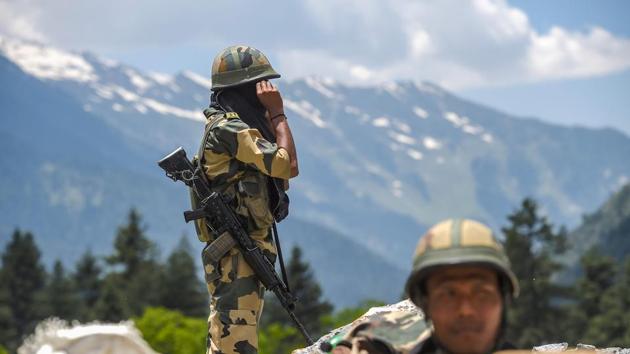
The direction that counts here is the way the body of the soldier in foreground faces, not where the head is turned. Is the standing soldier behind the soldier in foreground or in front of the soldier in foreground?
behind

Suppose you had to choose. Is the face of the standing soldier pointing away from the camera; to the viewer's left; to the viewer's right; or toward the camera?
to the viewer's right

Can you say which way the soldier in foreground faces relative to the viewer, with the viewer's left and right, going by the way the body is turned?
facing the viewer

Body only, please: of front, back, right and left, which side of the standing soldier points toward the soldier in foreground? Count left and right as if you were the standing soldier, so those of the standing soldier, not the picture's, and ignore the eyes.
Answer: right

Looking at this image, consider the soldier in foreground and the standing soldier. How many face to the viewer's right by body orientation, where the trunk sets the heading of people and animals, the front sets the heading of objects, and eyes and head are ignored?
1

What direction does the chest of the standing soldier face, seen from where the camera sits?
to the viewer's right

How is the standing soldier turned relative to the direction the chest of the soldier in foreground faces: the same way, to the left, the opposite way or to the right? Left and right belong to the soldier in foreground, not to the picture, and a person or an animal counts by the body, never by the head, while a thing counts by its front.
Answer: to the left
